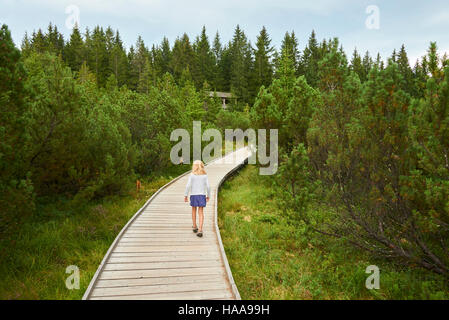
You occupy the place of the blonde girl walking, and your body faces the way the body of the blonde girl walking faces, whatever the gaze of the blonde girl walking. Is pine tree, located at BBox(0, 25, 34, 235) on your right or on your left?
on your left

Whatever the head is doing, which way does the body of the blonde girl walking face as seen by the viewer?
away from the camera
